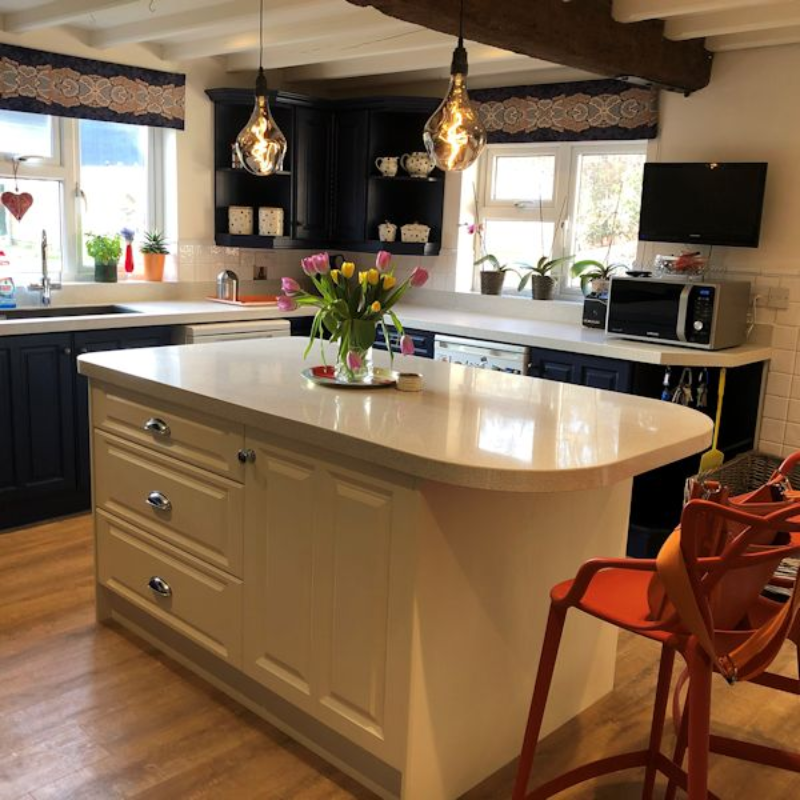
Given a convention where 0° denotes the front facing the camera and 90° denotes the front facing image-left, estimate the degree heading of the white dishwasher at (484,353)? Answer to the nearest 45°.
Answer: approximately 45°

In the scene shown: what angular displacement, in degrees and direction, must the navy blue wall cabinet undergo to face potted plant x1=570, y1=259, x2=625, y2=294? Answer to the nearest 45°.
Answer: approximately 45° to its left

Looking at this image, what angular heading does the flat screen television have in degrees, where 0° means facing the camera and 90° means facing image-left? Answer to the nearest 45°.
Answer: approximately 45°

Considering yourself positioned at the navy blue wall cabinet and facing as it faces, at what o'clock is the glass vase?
The glass vase is roughly at 12 o'clock from the navy blue wall cabinet.
